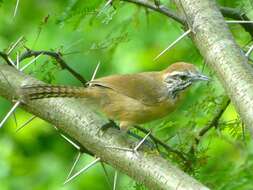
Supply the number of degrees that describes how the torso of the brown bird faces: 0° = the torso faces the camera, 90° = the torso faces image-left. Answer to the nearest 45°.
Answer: approximately 270°
